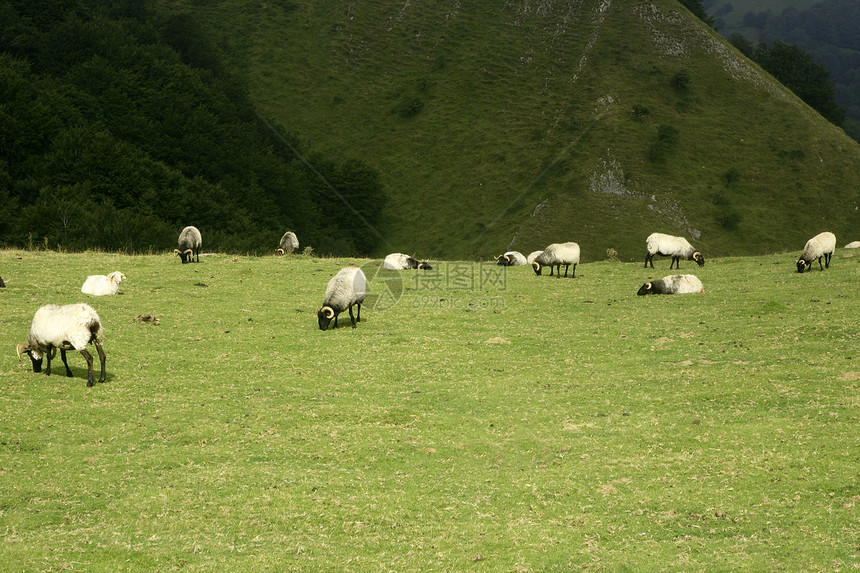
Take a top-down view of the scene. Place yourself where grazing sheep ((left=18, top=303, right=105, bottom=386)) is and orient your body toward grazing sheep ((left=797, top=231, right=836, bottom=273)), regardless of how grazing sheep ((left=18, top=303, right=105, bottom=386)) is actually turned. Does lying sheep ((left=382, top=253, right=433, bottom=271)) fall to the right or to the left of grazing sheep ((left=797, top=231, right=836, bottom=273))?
left

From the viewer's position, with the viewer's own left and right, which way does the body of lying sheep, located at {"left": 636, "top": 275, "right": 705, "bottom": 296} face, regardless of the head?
facing to the left of the viewer

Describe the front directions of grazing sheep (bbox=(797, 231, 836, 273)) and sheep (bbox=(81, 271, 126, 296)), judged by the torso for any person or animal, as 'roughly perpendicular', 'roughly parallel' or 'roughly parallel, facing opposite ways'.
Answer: roughly parallel, facing opposite ways

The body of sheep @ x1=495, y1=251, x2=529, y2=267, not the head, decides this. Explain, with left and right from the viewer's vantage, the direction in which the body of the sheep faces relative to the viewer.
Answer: facing to the left of the viewer

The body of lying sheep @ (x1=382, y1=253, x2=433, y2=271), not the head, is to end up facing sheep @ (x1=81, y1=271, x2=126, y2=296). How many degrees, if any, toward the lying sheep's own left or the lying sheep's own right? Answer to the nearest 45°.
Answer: approximately 135° to the lying sheep's own right

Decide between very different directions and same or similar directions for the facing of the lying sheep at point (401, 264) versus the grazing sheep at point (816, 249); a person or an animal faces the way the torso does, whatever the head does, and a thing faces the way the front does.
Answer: very different directions

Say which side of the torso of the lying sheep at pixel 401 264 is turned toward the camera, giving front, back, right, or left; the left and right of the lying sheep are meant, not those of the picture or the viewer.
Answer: right

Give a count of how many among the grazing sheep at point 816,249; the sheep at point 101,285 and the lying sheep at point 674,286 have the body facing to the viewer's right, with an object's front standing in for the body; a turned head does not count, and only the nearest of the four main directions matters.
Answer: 1

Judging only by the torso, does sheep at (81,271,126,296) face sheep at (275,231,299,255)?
no

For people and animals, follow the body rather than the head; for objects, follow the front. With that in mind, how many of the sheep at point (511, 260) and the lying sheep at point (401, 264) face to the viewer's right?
1

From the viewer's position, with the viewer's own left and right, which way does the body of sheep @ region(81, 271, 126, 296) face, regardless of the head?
facing to the right of the viewer

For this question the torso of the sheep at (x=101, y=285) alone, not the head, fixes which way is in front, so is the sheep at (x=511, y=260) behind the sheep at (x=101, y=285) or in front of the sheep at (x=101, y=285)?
in front

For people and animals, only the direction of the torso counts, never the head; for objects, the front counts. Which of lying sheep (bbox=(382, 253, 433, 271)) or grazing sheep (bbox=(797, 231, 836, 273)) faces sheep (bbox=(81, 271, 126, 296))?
the grazing sheep

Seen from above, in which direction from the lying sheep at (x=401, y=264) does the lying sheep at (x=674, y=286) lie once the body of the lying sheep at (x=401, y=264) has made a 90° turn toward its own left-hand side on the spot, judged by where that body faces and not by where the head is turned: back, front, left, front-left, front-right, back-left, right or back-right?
back-right
